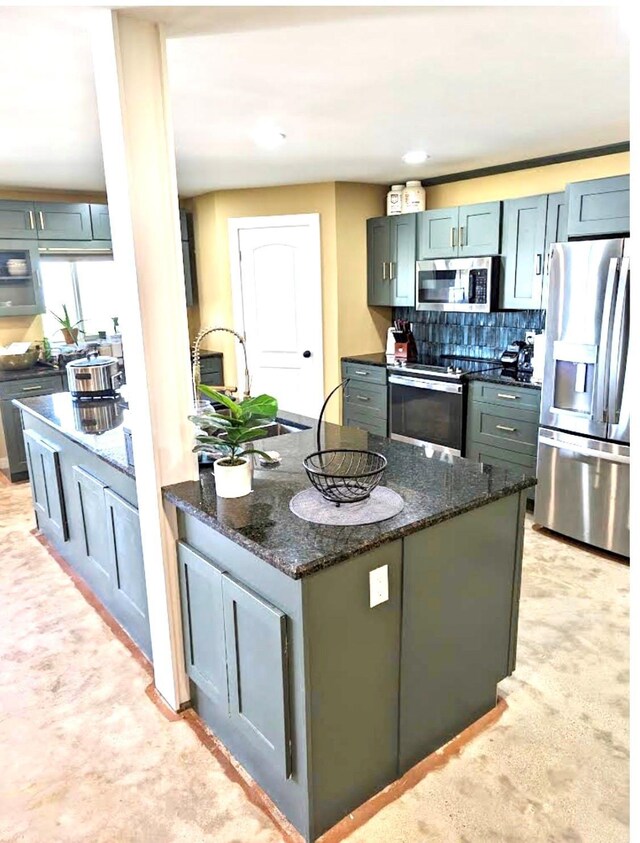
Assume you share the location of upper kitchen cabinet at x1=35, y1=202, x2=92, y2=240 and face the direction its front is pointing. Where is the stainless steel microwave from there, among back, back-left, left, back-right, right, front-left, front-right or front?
front-left

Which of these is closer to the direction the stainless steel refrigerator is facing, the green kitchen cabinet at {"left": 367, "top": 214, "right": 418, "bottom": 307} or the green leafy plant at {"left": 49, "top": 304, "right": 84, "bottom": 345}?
the green leafy plant

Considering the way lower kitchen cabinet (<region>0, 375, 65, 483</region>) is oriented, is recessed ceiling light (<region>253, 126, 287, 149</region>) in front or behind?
in front

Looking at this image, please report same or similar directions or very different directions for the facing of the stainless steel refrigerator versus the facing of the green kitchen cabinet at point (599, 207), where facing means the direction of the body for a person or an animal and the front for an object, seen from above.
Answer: same or similar directions

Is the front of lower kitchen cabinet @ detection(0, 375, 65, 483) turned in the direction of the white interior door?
no

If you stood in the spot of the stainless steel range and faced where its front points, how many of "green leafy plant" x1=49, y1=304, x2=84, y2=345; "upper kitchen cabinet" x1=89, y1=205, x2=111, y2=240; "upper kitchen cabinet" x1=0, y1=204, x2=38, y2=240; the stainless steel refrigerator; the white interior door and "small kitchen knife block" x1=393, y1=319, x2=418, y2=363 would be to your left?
1

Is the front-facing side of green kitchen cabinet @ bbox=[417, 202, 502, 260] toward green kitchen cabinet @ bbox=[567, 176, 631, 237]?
no

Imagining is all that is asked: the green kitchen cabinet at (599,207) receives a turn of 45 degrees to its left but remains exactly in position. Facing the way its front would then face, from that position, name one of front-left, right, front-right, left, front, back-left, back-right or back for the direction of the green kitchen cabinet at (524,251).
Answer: back-right

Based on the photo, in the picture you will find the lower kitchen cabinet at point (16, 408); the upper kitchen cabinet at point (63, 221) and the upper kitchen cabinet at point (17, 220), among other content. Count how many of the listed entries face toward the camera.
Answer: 3

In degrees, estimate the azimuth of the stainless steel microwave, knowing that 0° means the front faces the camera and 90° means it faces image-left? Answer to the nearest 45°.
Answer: approximately 45°

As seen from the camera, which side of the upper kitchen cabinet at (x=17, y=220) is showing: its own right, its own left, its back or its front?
front

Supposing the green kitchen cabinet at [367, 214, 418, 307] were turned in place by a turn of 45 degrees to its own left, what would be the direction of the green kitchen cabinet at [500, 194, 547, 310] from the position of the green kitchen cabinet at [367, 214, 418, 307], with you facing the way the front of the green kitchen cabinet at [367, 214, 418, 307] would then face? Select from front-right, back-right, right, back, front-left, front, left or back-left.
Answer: front-left

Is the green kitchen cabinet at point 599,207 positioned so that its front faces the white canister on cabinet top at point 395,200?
no

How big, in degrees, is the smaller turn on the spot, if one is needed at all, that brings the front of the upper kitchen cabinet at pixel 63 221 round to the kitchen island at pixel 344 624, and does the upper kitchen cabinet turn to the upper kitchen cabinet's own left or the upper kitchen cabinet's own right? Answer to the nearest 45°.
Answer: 0° — it already faces it

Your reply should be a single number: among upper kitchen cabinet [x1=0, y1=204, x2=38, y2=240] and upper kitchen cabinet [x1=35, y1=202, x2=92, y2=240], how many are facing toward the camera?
2

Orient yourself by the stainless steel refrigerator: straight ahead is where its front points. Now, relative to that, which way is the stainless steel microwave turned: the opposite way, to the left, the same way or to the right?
the same way

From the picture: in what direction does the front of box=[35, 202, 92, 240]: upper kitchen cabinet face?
toward the camera

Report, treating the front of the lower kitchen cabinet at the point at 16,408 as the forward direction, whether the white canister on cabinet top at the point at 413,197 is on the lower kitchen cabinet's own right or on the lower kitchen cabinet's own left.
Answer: on the lower kitchen cabinet's own left

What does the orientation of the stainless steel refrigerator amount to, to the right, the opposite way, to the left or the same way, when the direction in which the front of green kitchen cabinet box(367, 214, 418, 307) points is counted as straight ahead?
the same way
